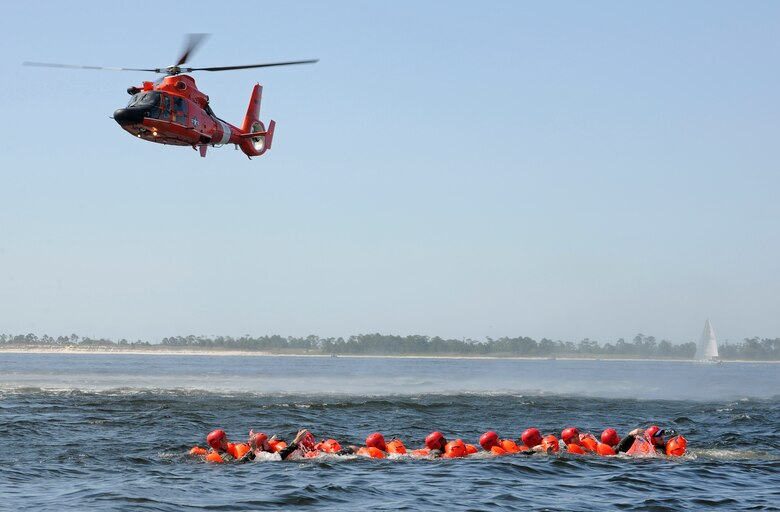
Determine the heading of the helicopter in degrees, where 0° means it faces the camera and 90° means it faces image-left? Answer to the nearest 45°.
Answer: approximately 45°

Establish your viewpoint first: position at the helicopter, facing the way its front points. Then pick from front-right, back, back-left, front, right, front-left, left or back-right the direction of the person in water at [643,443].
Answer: left

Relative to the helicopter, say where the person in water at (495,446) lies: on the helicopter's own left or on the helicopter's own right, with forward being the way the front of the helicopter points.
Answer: on the helicopter's own left
